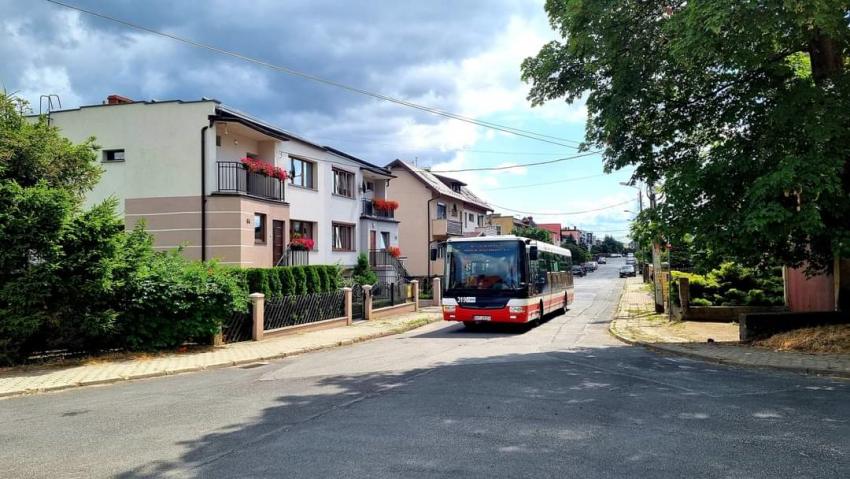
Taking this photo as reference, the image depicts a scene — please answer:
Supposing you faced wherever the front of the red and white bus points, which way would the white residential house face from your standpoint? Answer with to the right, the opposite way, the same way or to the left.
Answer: to the left

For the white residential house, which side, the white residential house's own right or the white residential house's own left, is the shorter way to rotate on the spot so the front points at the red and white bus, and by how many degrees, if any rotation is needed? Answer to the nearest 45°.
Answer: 0° — it already faces it

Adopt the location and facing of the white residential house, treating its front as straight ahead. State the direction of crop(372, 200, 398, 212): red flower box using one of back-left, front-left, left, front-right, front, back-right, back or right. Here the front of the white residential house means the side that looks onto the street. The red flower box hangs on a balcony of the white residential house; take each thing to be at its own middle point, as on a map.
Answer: left

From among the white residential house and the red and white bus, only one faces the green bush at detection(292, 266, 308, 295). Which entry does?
the white residential house

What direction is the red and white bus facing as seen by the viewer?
toward the camera

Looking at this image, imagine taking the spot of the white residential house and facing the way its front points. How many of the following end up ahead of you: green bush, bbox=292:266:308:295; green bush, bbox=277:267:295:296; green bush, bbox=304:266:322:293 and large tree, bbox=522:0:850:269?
4

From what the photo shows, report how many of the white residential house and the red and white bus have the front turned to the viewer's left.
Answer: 0

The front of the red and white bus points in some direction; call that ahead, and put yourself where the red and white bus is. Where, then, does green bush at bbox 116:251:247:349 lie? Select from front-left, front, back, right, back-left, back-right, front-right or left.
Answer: front-right

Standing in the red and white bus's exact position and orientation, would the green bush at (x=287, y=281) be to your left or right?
on your right

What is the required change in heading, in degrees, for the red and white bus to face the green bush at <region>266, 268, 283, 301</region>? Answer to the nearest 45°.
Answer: approximately 90° to its right

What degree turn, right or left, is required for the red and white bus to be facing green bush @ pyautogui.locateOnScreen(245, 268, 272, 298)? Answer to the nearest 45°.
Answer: approximately 90° to its right

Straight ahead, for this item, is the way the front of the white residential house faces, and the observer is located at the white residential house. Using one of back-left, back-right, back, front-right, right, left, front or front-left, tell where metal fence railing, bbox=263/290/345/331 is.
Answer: front

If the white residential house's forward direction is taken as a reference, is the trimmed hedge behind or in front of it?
in front

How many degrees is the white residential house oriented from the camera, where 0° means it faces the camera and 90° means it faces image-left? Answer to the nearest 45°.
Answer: approximately 315°

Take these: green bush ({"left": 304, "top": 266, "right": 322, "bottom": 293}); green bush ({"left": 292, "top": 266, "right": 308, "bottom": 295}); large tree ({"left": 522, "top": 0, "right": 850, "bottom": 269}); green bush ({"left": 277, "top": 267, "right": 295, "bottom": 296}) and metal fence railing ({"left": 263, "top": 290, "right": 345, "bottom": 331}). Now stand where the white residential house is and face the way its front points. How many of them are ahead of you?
5

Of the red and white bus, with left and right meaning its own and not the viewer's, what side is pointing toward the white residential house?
right

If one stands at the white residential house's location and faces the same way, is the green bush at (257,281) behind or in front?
in front

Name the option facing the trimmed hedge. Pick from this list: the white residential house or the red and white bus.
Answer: the white residential house

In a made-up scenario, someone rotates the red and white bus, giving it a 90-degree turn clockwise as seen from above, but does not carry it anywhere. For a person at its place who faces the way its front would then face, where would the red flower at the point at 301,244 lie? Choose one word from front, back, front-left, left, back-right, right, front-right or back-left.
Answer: front-right

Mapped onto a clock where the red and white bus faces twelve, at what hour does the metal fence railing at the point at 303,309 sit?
The metal fence railing is roughly at 3 o'clock from the red and white bus.

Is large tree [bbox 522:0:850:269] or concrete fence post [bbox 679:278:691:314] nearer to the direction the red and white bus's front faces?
the large tree

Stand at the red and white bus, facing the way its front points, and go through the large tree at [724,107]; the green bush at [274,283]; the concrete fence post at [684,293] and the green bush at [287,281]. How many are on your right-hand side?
2
